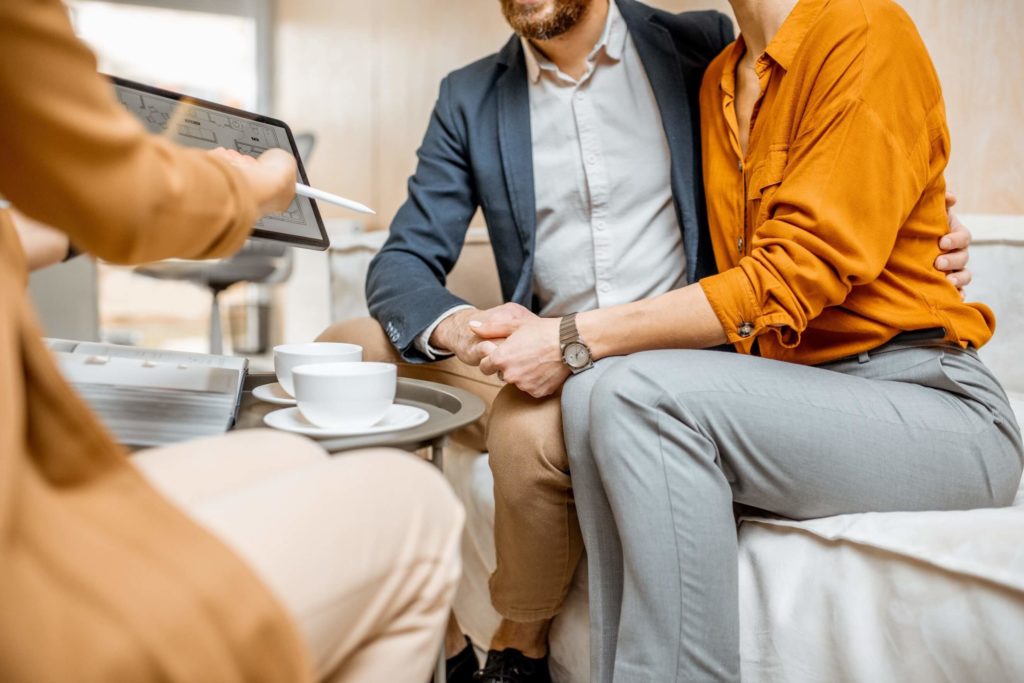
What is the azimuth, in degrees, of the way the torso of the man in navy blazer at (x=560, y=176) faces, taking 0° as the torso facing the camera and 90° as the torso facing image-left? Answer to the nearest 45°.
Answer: approximately 0°

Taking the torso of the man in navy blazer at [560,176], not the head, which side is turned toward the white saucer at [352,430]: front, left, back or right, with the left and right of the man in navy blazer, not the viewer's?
front

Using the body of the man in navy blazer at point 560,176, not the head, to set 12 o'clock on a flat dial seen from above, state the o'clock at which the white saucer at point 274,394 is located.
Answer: The white saucer is roughly at 1 o'clock from the man in navy blazer.

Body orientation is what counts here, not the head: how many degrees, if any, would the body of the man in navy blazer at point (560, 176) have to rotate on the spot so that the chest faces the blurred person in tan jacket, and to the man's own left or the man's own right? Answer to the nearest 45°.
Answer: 0° — they already face them
